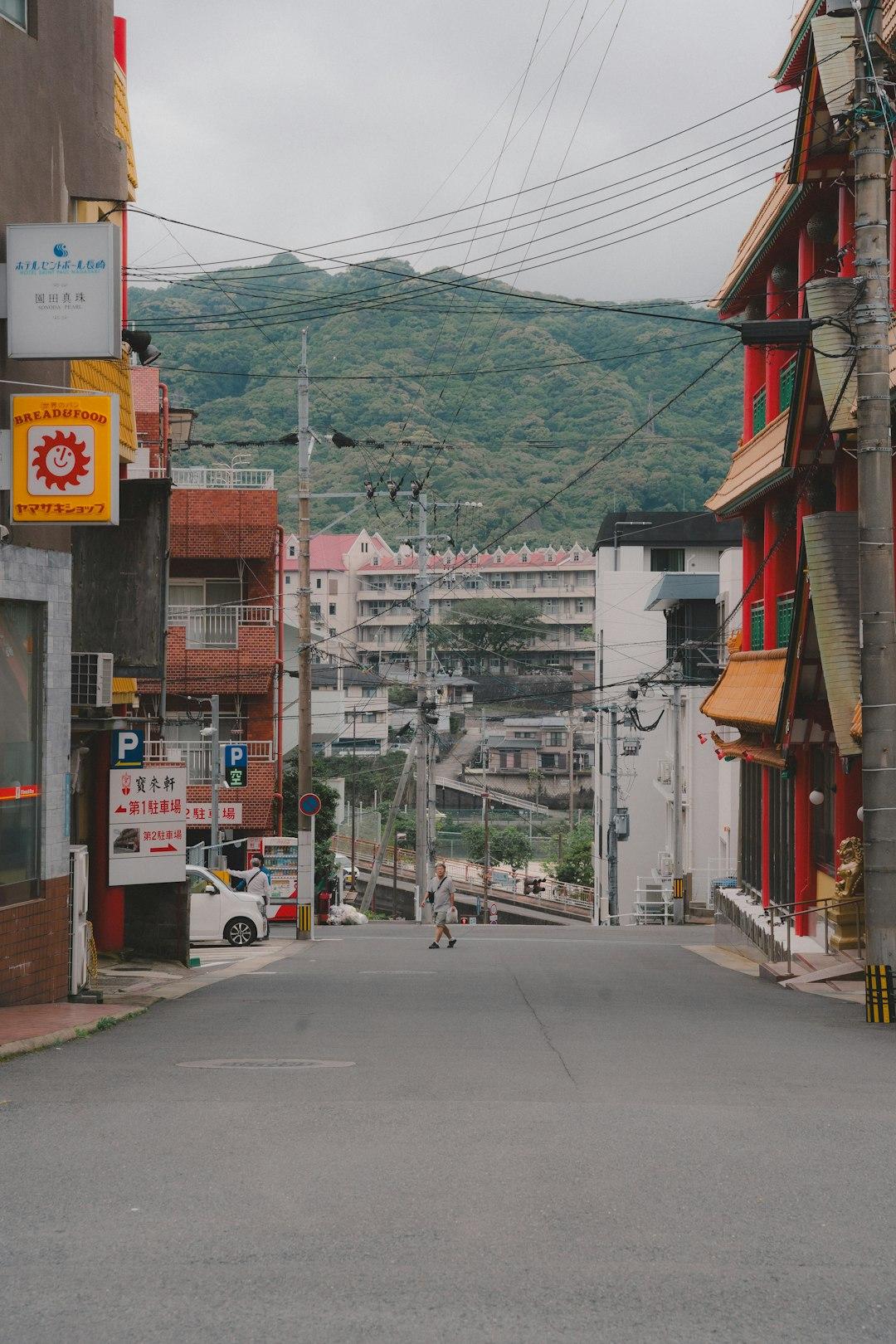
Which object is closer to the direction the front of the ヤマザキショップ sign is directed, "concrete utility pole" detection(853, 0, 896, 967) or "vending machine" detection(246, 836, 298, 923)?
the concrete utility pole

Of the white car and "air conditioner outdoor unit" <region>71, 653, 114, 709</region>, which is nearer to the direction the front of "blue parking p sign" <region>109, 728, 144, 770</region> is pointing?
the air conditioner outdoor unit

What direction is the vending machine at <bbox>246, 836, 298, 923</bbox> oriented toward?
toward the camera

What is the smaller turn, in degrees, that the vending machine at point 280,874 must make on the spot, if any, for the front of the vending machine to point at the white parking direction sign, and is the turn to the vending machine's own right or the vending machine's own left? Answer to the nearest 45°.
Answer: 0° — it already faces it

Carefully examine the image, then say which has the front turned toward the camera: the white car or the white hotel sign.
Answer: the white hotel sign

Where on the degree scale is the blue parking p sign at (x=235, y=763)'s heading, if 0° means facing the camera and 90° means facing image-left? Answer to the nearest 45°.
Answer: approximately 0°

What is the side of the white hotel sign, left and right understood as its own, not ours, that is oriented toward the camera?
front

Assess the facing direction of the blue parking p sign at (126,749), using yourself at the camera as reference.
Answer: facing the viewer

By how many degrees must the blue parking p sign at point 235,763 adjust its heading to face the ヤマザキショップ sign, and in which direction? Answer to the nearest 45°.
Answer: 0° — it already faces it

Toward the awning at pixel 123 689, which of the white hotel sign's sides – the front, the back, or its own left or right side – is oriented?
back

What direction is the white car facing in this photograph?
to the viewer's right

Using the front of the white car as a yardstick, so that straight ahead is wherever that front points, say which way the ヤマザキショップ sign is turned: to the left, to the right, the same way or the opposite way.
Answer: to the right

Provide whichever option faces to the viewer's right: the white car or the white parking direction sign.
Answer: the white car

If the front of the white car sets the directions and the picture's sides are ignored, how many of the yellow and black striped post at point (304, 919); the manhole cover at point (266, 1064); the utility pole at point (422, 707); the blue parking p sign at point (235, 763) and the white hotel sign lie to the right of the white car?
2

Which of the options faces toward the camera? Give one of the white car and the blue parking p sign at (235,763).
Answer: the blue parking p sign

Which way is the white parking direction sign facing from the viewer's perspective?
toward the camera
